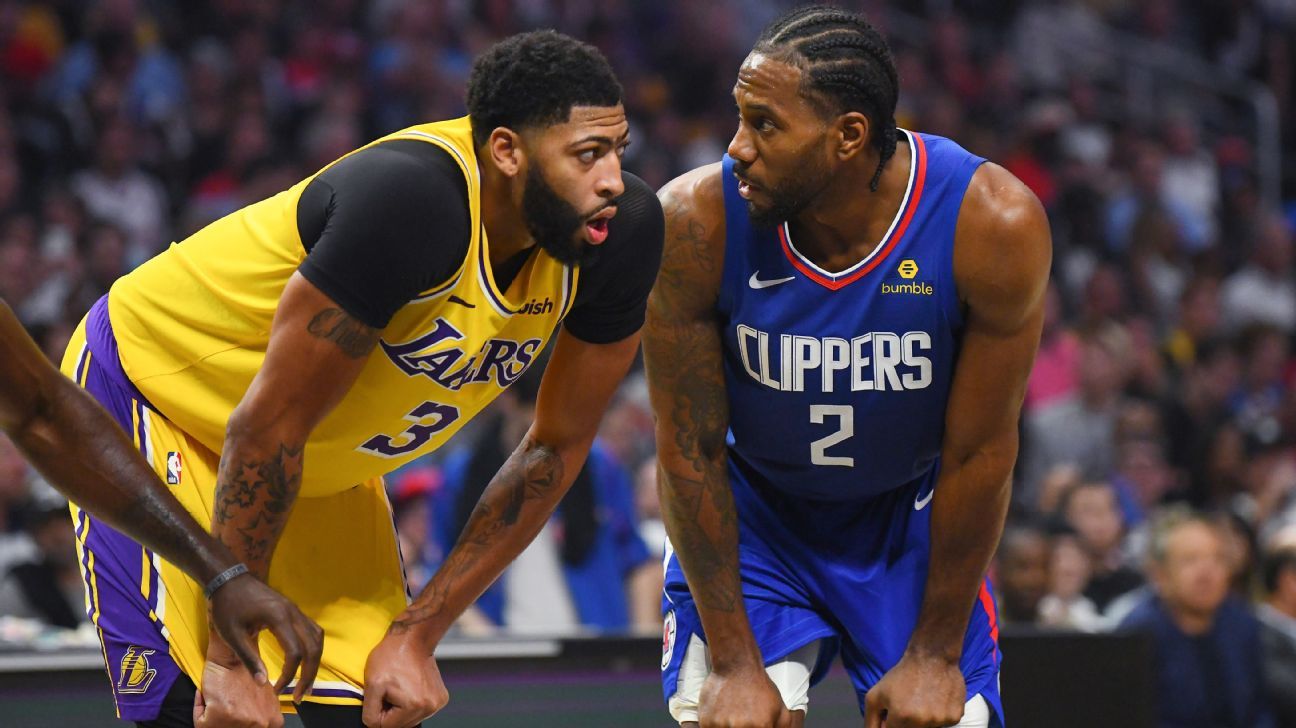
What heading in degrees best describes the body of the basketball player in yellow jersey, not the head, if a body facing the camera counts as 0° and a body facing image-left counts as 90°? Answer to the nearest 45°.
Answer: approximately 315°

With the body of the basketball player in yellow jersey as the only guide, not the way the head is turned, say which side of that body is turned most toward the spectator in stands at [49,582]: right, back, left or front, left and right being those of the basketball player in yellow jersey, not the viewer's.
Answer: back

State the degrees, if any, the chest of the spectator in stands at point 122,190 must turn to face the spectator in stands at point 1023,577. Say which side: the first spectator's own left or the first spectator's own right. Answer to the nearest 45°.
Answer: approximately 45° to the first spectator's own left

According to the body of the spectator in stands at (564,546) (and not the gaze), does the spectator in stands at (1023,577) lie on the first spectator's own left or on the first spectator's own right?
on the first spectator's own left

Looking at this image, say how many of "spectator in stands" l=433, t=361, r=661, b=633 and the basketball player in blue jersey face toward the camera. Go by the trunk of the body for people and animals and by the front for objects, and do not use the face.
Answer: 2
